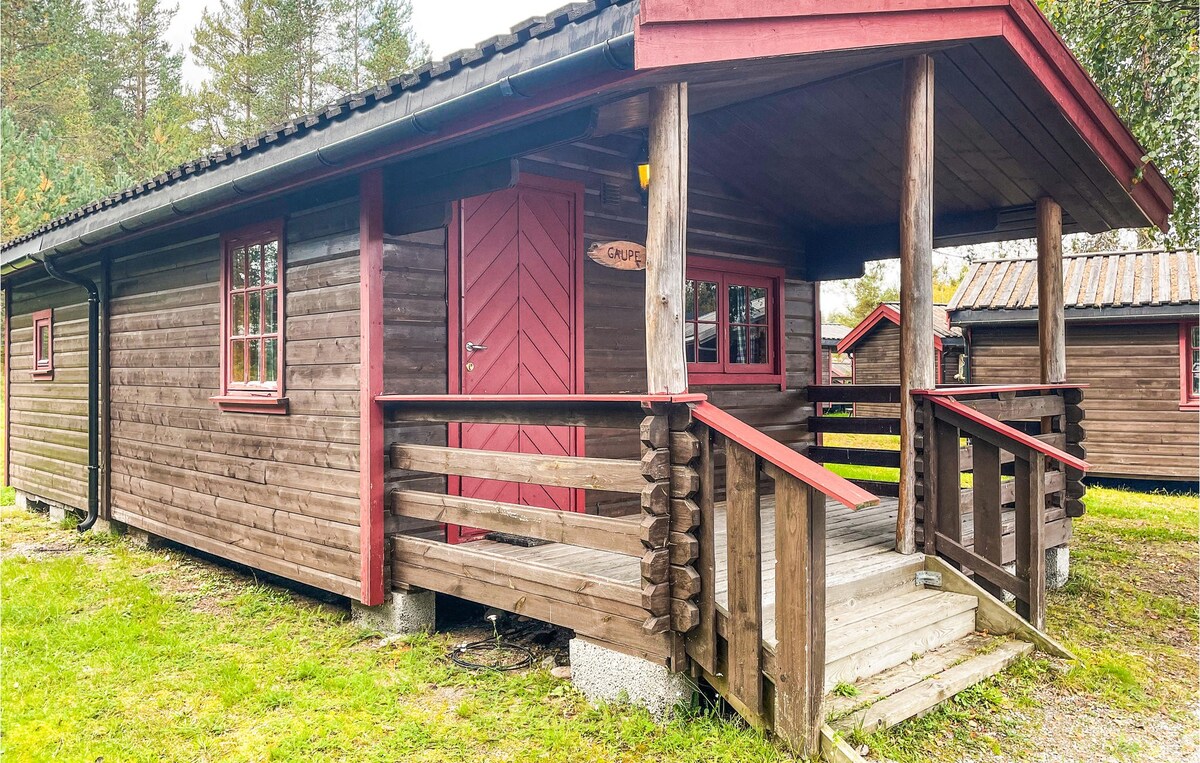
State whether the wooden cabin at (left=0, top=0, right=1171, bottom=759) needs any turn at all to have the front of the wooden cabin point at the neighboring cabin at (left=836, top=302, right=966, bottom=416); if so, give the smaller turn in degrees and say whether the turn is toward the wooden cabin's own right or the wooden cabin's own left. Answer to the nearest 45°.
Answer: approximately 90° to the wooden cabin's own left

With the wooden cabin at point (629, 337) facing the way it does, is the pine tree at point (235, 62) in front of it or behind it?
behind

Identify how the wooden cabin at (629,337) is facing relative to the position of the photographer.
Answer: facing the viewer and to the right of the viewer

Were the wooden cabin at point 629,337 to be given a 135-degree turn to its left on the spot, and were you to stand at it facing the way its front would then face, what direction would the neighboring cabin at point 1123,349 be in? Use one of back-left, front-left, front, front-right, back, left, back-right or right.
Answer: front-right

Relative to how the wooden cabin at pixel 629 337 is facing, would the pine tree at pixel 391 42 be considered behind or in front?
behind
